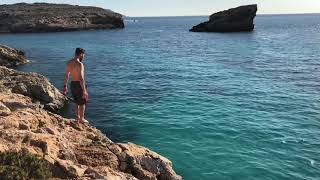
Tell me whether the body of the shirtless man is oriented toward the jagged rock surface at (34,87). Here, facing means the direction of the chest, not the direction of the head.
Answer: no
